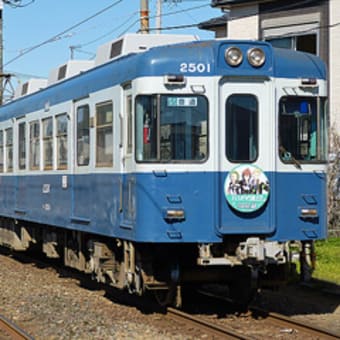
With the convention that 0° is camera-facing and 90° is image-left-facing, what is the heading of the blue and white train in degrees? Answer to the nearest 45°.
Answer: approximately 315°

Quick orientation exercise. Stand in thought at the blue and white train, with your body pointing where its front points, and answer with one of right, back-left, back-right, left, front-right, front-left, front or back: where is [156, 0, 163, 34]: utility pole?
back-left

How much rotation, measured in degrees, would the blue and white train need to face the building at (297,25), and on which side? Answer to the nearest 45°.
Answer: approximately 135° to its left

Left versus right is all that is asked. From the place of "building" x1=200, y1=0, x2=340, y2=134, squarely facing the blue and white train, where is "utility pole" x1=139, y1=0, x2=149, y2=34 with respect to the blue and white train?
right

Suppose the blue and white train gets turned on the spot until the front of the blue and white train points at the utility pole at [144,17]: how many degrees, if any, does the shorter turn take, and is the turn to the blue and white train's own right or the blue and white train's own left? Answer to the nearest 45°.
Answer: approximately 135° to the blue and white train's own left
